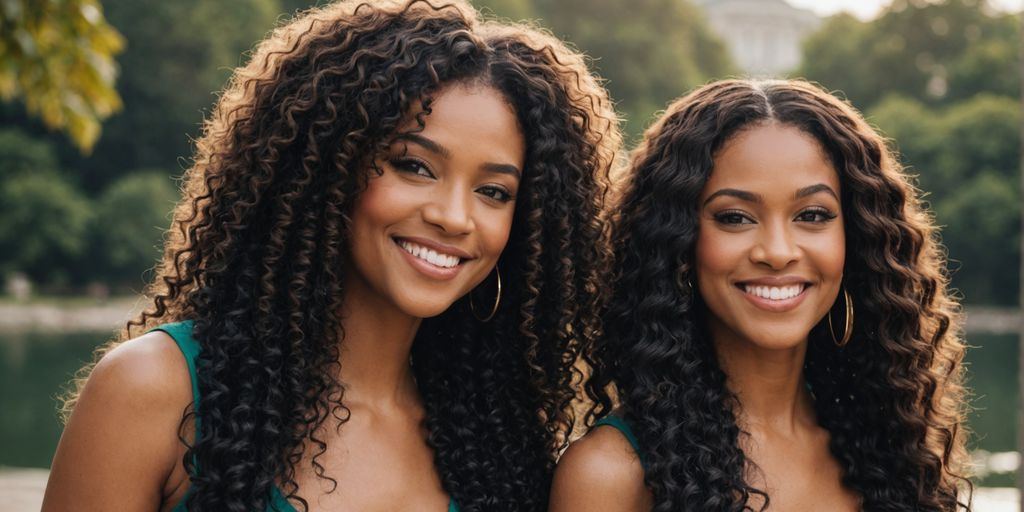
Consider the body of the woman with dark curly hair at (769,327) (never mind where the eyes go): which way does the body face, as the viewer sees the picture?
toward the camera

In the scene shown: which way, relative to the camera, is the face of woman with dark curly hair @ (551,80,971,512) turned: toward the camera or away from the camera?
toward the camera

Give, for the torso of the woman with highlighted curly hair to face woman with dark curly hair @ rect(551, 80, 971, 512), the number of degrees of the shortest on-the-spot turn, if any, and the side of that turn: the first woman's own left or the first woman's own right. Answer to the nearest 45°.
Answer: approximately 45° to the first woman's own left

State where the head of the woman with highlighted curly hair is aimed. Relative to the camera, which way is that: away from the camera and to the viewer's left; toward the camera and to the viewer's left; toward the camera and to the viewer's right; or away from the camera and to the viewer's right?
toward the camera and to the viewer's right

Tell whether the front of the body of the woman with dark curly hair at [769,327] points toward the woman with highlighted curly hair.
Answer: no

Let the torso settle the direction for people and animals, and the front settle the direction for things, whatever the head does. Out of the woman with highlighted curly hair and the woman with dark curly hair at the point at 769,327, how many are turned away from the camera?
0

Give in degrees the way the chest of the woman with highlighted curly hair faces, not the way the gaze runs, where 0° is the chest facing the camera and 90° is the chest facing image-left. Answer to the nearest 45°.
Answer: approximately 315°
